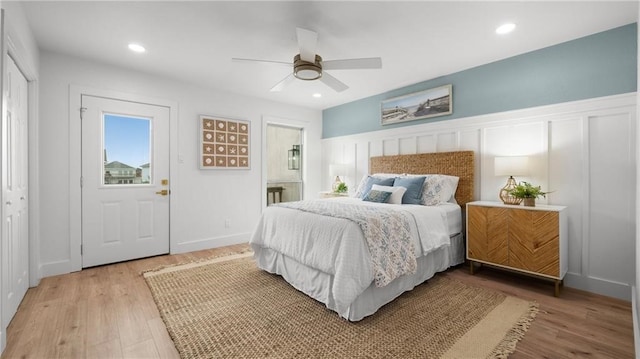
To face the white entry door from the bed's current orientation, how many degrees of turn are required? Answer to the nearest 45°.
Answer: approximately 45° to its right

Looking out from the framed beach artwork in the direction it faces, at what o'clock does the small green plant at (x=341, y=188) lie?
The small green plant is roughly at 2 o'clock from the framed beach artwork.

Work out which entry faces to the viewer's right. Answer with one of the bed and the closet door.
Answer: the closet door

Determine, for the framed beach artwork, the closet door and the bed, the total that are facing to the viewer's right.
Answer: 1

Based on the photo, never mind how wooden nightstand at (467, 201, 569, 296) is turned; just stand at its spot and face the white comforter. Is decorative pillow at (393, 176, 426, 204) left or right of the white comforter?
right

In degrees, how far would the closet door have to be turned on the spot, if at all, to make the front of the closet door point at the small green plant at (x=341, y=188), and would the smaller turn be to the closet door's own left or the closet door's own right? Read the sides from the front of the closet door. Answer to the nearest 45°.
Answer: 0° — it already faces it

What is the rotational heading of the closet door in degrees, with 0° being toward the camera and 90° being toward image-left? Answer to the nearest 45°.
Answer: approximately 270°

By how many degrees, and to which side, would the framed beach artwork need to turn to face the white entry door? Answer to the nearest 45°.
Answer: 0° — it already faces it

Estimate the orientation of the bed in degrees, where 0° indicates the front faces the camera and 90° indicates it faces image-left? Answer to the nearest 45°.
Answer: approximately 45°

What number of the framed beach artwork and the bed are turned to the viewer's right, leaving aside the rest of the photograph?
0

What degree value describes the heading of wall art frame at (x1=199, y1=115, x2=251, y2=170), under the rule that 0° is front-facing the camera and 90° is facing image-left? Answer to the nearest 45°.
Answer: approximately 315°

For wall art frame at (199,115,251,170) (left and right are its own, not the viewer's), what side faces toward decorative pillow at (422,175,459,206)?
front
